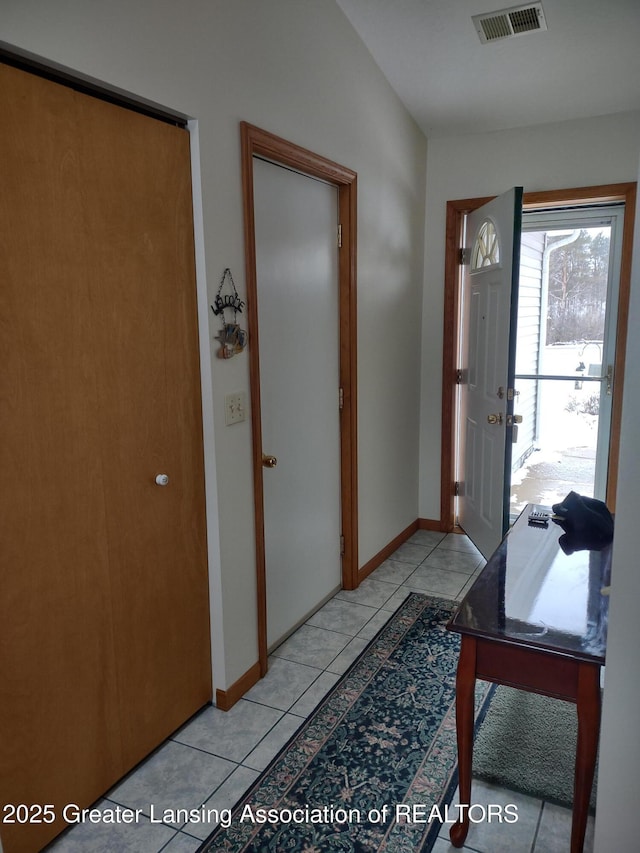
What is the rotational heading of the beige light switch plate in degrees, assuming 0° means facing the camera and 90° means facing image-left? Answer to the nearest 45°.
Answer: approximately 315°

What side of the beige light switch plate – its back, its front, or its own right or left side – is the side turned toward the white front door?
left

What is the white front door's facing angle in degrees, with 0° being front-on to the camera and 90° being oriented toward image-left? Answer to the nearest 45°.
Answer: approximately 45°

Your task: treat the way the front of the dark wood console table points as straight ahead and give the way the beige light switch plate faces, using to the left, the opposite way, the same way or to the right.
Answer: the opposite way

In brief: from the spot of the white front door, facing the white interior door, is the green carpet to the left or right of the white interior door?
left

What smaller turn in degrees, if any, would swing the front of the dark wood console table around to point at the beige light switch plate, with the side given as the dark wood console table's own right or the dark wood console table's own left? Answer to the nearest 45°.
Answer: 0° — it already faces it

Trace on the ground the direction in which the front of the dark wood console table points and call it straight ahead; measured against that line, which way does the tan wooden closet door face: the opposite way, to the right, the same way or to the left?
the opposite way

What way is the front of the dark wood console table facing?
to the viewer's left

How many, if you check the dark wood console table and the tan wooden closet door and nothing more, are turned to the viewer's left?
1
